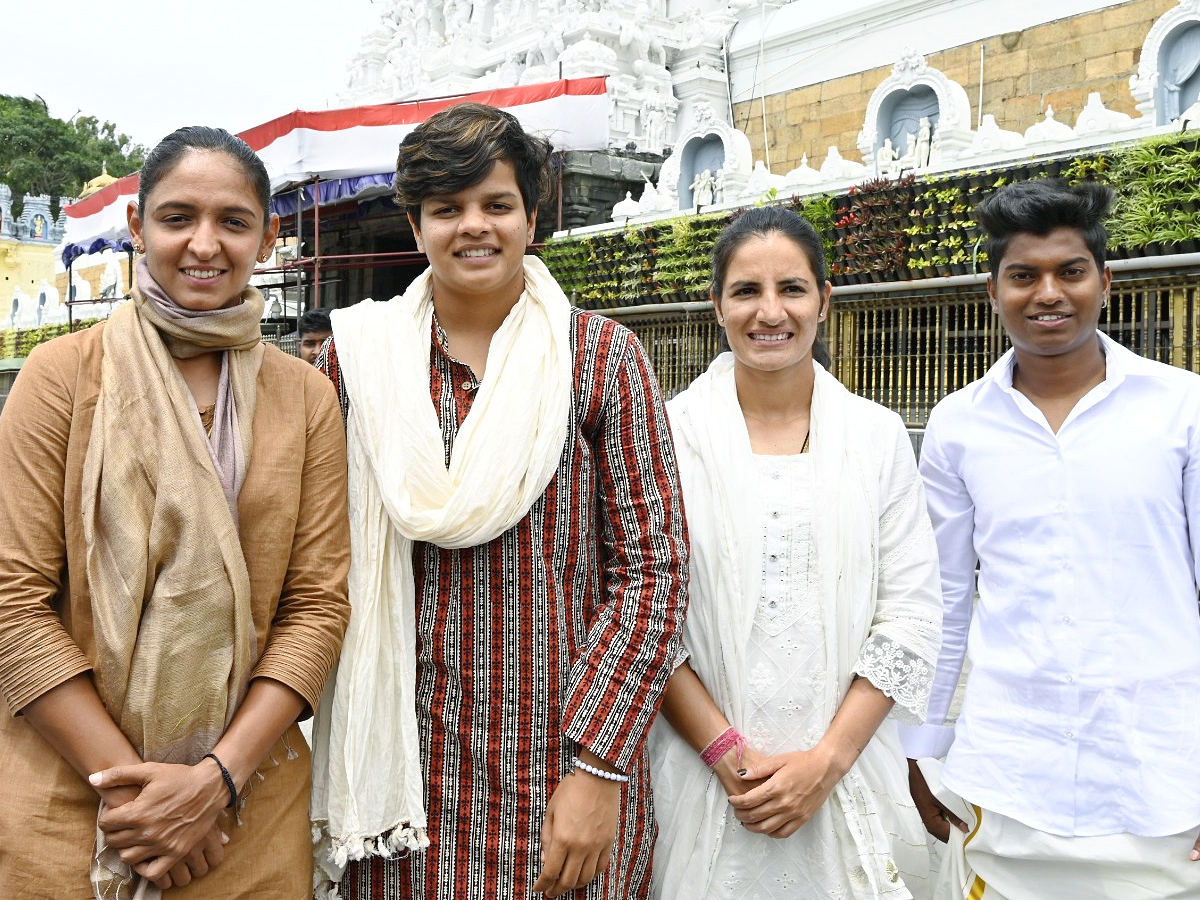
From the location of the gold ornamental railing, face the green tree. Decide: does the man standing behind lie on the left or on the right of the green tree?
left

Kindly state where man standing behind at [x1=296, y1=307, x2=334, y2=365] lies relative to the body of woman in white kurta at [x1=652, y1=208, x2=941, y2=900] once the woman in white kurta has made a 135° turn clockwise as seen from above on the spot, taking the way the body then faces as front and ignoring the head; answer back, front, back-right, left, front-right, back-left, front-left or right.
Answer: front

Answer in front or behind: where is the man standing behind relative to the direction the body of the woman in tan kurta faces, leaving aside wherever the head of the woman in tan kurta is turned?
behind

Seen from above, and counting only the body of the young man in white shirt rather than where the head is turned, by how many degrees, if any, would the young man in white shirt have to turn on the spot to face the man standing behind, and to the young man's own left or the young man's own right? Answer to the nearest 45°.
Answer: approximately 135° to the young man's own right

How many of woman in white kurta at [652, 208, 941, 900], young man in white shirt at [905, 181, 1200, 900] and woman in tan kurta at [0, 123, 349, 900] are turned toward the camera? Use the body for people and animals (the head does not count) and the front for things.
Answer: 3

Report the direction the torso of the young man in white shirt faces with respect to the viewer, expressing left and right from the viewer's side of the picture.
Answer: facing the viewer

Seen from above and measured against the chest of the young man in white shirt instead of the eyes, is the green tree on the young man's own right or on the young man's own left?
on the young man's own right

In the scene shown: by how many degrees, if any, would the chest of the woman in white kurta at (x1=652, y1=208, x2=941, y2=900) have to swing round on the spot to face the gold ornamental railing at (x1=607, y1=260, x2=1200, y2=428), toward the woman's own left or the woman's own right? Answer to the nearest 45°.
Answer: approximately 180°

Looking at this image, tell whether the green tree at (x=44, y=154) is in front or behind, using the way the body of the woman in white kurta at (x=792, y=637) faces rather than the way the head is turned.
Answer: behind

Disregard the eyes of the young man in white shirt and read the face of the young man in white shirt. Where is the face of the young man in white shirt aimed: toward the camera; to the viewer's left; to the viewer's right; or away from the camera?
toward the camera

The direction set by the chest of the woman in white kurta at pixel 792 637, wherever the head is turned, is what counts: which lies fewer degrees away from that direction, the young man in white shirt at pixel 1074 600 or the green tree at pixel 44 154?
the young man in white shirt

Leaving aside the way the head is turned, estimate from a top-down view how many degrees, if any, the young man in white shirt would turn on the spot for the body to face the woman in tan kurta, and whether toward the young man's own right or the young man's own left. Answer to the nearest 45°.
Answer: approximately 45° to the young man's own right

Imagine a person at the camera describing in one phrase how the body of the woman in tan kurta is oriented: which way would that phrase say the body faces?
toward the camera

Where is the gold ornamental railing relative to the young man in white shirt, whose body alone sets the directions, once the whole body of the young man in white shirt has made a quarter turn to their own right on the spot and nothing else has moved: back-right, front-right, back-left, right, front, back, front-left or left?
right

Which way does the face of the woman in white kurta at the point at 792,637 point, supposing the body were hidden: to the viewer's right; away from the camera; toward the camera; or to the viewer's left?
toward the camera
